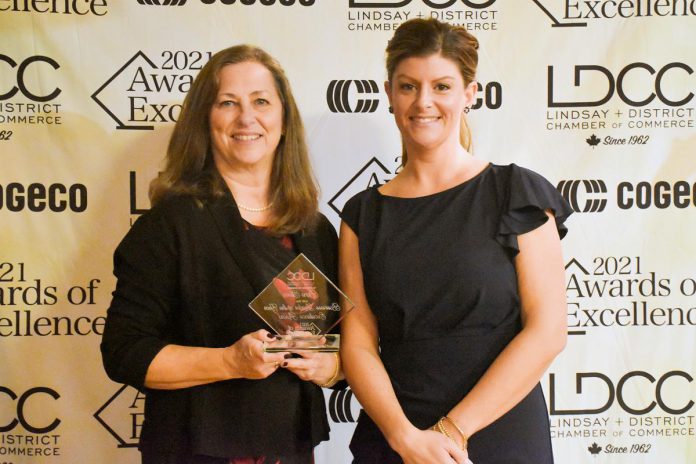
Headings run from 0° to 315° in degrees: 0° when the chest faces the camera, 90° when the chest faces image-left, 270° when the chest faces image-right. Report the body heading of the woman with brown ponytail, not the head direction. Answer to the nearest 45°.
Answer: approximately 0°
